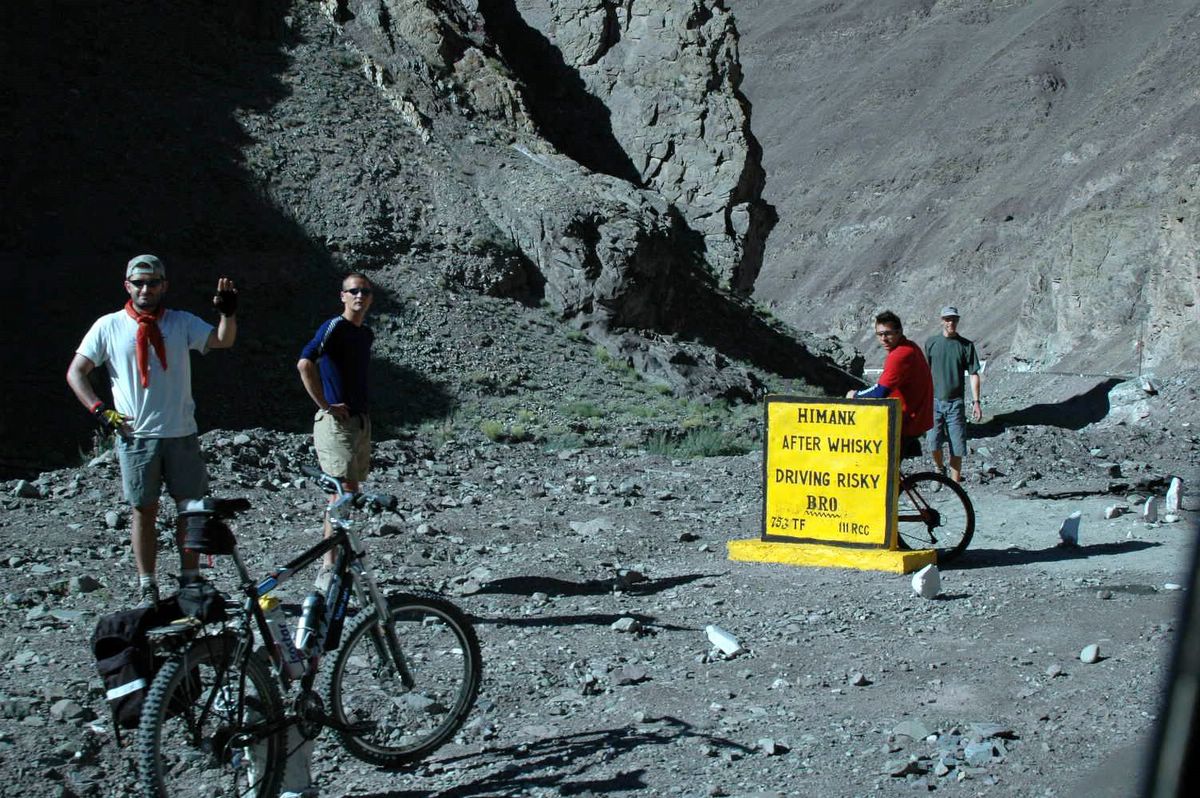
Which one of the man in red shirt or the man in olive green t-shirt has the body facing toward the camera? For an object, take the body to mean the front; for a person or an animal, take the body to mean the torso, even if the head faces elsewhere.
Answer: the man in olive green t-shirt

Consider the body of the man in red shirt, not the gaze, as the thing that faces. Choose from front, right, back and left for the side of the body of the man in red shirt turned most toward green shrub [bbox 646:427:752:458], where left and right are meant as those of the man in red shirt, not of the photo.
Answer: right

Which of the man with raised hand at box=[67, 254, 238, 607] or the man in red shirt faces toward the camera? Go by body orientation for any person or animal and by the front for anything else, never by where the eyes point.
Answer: the man with raised hand

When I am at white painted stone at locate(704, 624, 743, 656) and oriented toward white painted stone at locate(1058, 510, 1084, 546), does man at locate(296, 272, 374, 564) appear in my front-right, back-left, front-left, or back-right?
back-left

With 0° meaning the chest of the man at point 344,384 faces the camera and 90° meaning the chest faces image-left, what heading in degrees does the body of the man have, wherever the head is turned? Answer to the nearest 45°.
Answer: approximately 315°

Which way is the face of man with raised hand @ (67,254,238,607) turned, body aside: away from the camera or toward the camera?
toward the camera

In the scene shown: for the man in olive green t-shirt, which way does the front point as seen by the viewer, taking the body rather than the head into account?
toward the camera

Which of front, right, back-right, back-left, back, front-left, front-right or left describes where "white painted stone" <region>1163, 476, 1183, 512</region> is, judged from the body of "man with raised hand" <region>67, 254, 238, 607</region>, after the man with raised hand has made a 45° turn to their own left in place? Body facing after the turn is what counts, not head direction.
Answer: front-left

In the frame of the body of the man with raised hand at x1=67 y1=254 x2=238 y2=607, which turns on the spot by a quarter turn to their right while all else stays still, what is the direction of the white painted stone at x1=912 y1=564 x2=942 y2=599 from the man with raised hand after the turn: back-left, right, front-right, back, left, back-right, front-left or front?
back

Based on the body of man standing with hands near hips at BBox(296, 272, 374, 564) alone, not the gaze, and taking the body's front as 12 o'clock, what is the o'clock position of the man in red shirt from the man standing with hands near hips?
The man in red shirt is roughly at 10 o'clock from the man standing with hands near hips.

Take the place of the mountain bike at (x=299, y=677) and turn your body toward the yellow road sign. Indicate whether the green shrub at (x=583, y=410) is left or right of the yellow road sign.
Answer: left

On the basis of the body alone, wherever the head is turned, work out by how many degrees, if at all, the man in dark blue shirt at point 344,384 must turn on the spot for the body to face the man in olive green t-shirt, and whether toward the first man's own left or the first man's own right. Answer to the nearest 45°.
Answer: approximately 90° to the first man's own left

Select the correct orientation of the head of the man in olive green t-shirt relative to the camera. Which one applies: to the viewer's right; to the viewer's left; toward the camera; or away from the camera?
toward the camera

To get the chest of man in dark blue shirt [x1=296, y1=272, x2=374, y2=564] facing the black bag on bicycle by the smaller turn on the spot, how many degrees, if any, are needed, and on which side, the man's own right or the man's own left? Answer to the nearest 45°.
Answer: approximately 45° to the man's own right

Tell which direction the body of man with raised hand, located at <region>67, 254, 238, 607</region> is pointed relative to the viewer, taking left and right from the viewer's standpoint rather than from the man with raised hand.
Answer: facing the viewer

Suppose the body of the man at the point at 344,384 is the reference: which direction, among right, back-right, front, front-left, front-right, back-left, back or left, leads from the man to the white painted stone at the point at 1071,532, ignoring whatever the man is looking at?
front-left

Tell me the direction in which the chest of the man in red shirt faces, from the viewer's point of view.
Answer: to the viewer's left

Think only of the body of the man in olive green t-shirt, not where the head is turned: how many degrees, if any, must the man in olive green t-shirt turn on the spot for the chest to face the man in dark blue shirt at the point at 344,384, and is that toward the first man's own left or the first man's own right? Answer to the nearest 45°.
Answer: approximately 45° to the first man's own right
